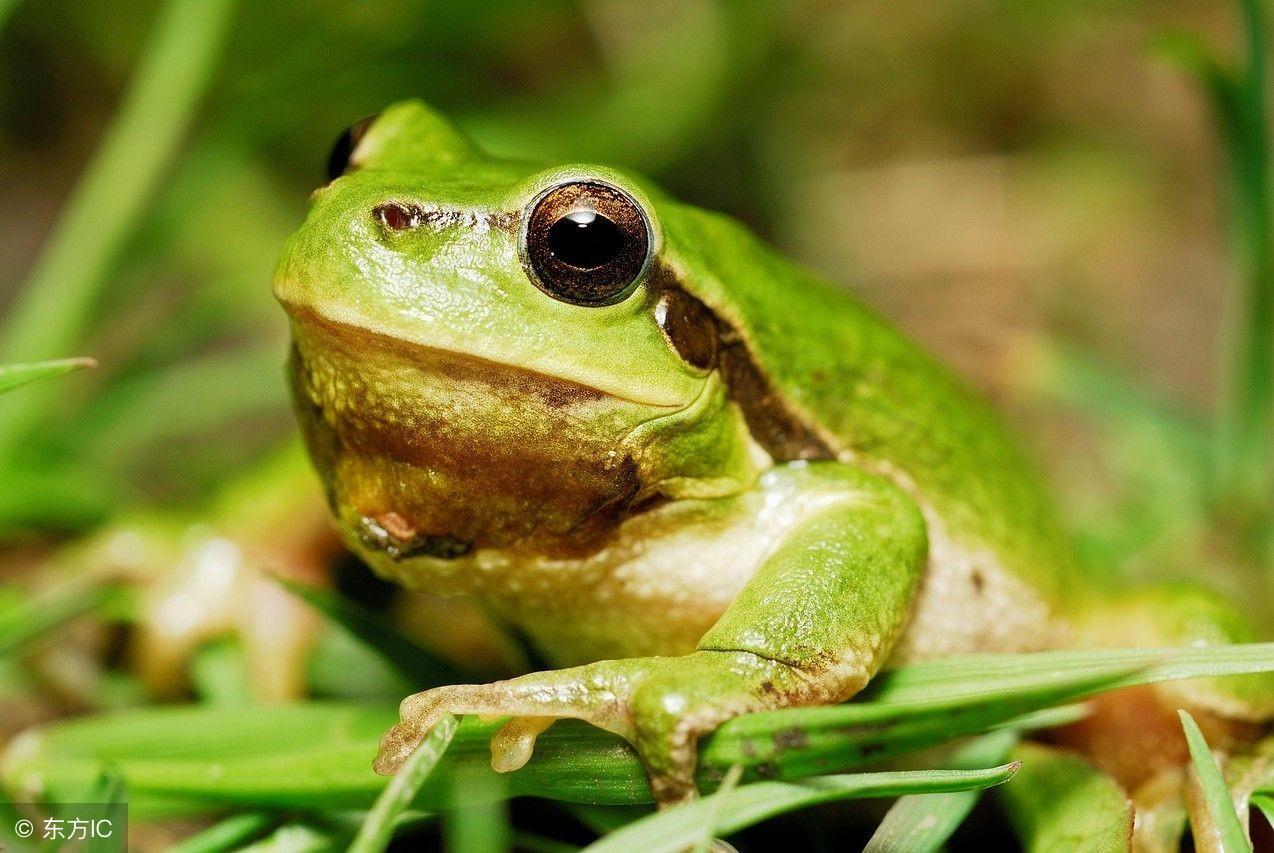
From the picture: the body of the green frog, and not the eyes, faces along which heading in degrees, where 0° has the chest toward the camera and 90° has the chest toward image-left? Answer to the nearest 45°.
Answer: approximately 45°
